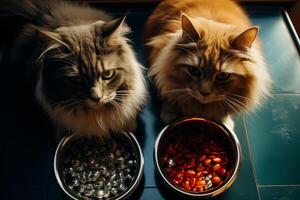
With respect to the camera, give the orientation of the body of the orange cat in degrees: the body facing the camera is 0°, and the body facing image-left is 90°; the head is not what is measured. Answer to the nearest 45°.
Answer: approximately 0°
